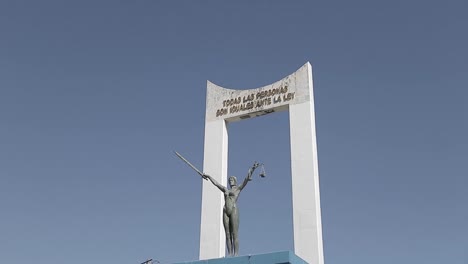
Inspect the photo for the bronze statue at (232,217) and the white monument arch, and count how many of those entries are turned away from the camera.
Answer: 0

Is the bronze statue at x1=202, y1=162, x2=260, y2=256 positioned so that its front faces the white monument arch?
no

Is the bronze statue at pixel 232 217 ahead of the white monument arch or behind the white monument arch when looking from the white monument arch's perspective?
ahead

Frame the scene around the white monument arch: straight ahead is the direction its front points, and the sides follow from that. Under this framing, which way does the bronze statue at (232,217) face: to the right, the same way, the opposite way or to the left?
the same way
